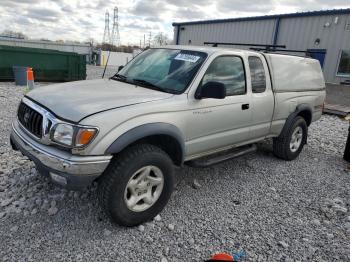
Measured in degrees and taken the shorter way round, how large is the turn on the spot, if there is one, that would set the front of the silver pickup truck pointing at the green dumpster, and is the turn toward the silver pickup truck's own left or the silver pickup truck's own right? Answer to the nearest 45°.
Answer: approximately 90° to the silver pickup truck's own right

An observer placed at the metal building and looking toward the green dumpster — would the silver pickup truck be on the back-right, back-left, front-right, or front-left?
front-left

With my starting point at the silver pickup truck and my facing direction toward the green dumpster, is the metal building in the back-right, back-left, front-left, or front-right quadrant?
front-right

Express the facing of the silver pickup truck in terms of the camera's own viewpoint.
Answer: facing the viewer and to the left of the viewer

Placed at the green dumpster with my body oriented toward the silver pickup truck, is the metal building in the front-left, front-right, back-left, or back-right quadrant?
front-left

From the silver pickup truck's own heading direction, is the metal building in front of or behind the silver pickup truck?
behind
